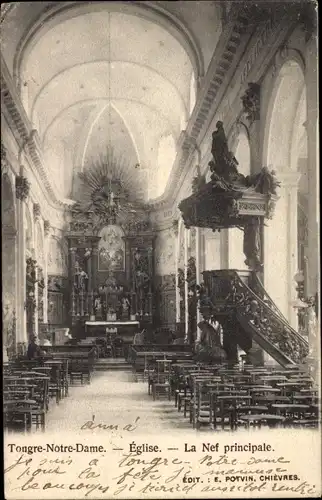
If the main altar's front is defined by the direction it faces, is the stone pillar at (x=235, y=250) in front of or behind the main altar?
in front

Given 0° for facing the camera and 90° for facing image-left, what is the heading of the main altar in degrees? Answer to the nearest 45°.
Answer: approximately 0°

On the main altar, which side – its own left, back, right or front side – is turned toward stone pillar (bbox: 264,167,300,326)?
front

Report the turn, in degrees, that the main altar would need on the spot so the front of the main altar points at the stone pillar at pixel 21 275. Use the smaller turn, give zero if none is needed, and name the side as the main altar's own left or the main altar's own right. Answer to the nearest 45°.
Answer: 0° — it already faces it
